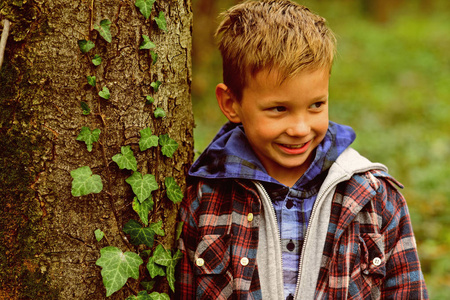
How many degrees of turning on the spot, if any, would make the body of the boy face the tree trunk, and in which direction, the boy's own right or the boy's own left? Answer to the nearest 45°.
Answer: approximately 45° to the boy's own right

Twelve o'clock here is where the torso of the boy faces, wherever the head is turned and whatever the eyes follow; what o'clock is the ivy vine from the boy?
The ivy vine is roughly at 2 o'clock from the boy.

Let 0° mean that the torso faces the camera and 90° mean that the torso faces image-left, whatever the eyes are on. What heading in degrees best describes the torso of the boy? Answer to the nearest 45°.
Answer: approximately 0°
